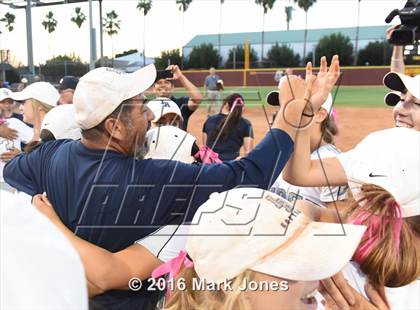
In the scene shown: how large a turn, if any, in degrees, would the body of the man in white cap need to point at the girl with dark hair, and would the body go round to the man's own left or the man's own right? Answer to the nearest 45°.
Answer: approximately 45° to the man's own left

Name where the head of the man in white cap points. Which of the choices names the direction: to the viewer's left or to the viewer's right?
to the viewer's right

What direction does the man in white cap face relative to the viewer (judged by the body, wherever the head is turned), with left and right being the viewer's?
facing away from the viewer and to the right of the viewer

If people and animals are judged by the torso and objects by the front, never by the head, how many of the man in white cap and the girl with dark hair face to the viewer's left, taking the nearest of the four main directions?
0

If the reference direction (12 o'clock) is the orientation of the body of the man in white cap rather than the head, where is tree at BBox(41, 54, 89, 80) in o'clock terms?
The tree is roughly at 10 o'clock from the man in white cap.

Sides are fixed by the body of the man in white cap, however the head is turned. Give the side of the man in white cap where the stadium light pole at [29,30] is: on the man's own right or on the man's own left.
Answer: on the man's own left
